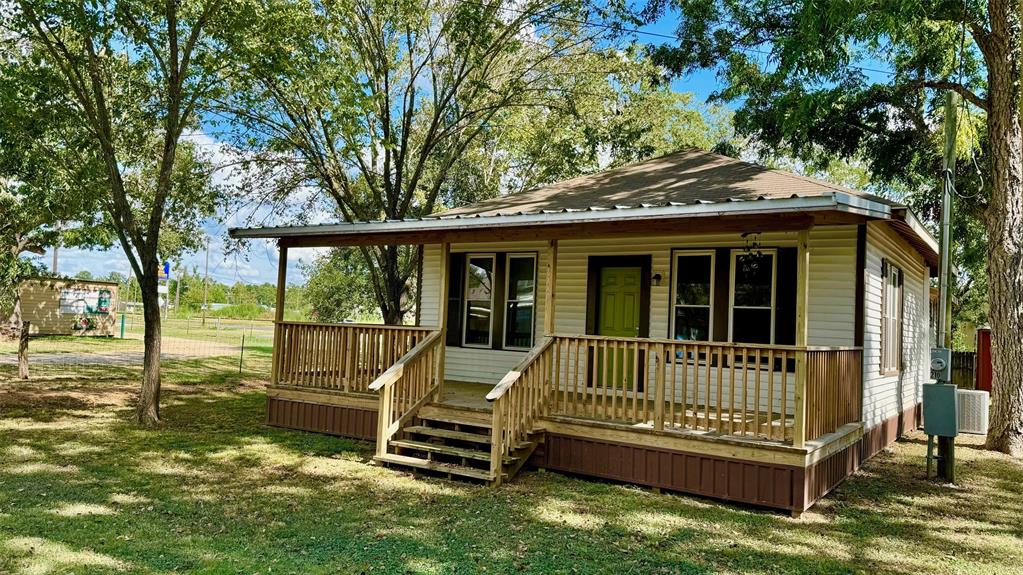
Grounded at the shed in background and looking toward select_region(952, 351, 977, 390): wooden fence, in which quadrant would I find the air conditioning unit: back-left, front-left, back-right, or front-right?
front-right

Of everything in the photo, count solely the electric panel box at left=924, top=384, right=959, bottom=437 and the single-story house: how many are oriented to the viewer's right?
0

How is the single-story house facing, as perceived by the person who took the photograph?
facing the viewer and to the left of the viewer

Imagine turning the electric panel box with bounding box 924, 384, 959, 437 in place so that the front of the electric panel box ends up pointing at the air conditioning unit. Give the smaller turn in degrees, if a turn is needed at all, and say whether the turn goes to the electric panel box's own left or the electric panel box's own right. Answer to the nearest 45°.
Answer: approximately 180°

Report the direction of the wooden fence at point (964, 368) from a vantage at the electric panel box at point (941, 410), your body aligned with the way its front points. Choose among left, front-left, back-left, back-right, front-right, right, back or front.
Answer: back

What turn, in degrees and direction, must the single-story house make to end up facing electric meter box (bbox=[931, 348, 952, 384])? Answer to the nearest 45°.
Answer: approximately 135° to its left

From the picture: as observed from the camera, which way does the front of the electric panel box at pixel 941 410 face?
facing the viewer
